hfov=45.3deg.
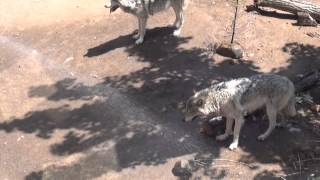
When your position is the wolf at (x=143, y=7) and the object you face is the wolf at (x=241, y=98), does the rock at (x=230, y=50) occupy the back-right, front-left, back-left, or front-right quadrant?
front-left

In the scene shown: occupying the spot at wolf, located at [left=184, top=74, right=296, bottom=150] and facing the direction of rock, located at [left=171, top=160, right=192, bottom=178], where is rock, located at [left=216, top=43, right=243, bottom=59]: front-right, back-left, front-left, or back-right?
back-right

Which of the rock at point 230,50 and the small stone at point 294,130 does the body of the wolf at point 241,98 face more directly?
the rock

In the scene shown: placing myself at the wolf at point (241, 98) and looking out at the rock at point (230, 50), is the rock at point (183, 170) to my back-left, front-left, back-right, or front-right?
back-left

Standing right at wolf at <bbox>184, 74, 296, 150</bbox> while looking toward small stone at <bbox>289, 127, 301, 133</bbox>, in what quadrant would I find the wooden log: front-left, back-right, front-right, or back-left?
front-left

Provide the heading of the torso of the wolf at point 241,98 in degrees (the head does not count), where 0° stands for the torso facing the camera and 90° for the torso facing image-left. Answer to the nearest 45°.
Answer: approximately 90°

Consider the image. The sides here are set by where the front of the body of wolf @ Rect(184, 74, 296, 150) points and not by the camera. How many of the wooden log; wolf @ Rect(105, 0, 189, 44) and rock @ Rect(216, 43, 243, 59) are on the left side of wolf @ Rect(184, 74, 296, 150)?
0

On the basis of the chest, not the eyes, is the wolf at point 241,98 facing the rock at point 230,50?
no

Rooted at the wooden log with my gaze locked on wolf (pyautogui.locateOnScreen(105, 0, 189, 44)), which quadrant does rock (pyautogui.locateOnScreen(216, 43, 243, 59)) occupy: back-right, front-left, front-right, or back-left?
front-left

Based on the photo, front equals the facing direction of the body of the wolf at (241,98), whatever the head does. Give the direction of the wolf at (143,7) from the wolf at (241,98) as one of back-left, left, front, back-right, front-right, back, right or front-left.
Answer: front-right
